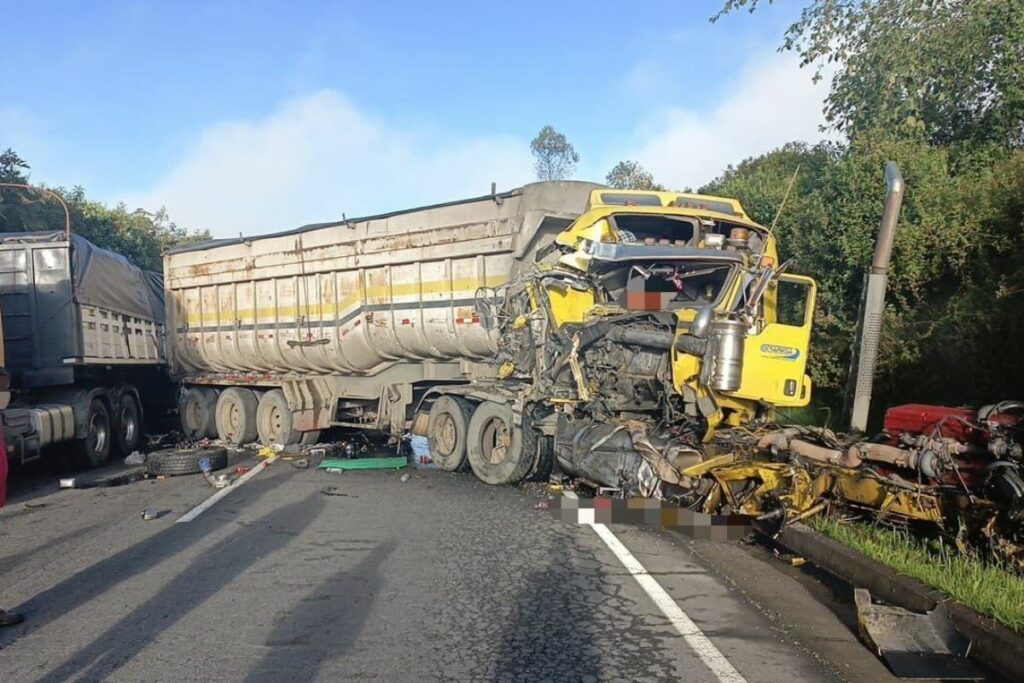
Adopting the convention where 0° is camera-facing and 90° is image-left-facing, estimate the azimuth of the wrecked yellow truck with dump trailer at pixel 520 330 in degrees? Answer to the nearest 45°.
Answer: approximately 315°

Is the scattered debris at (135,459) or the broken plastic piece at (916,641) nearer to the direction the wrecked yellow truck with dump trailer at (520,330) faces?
the broken plastic piece

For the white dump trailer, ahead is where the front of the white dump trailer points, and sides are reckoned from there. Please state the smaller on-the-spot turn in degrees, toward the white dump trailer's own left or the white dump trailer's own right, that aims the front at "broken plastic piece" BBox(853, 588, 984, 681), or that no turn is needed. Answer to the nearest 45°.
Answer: approximately 45° to the white dump trailer's own right

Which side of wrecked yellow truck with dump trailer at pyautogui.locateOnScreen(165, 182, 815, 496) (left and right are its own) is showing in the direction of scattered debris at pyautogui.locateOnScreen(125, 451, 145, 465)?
back

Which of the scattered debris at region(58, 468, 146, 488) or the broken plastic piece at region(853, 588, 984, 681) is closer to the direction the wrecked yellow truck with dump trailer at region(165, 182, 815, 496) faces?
the broken plastic piece

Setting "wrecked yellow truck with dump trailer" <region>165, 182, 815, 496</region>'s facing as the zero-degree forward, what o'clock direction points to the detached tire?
The detached tire is roughly at 5 o'clock from the wrecked yellow truck with dump trailer.
